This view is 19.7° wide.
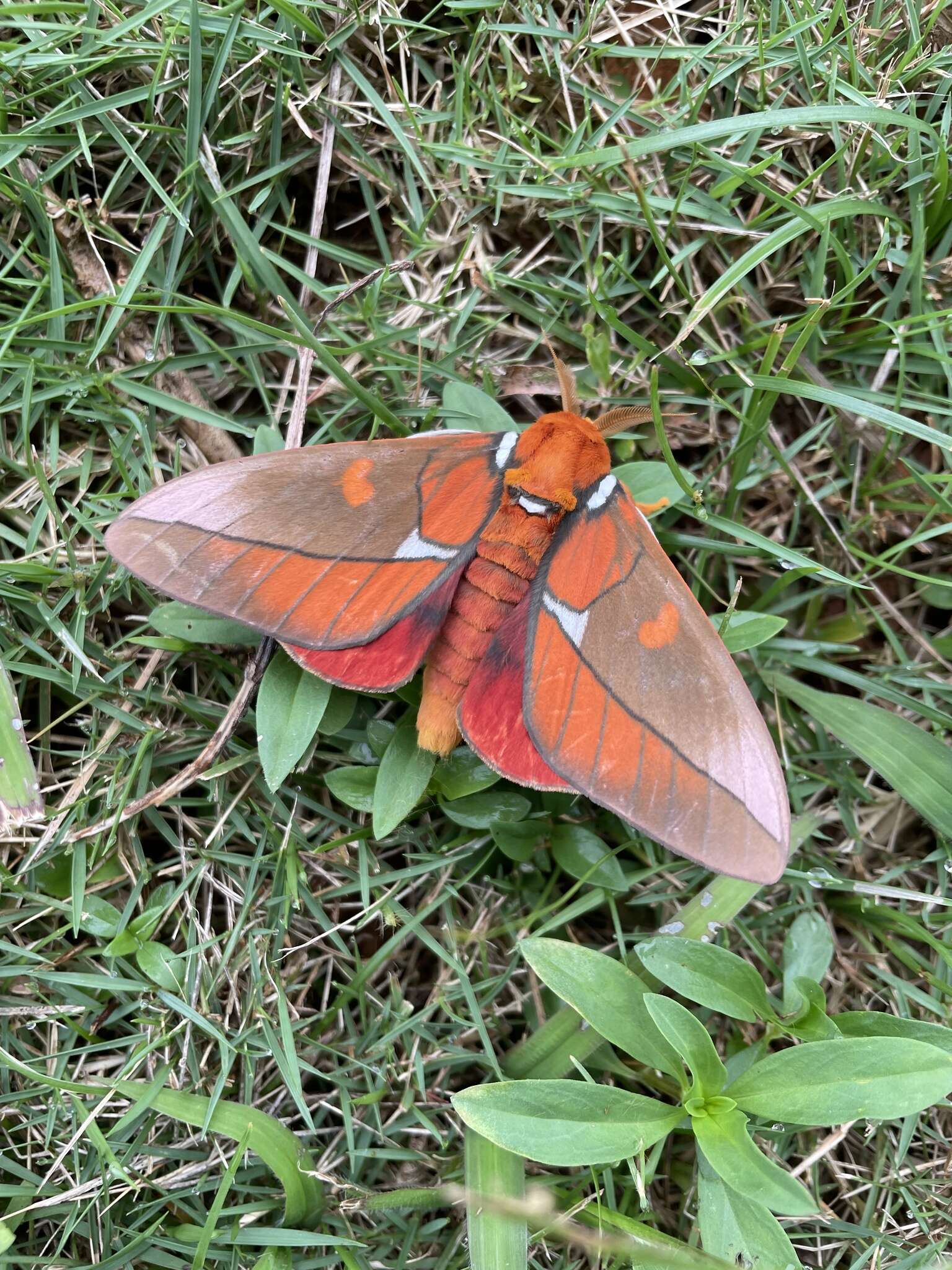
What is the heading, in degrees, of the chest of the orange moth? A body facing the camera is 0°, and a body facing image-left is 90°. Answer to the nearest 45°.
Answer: approximately 225°

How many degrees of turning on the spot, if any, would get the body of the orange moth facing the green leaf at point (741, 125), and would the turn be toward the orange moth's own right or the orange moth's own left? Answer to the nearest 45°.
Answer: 0° — it already faces it

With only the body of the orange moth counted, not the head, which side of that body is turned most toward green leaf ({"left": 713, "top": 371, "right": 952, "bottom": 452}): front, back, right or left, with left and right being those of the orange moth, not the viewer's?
front
